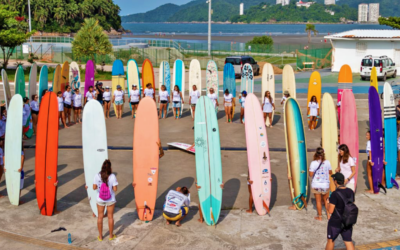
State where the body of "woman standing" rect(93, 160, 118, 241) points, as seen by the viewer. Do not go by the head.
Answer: away from the camera

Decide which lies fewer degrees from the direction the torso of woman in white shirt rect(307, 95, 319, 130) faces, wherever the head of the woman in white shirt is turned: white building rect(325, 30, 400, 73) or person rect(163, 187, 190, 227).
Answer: the person

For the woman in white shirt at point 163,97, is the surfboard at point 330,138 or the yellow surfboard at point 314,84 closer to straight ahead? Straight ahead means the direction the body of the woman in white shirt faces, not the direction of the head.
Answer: the surfboard

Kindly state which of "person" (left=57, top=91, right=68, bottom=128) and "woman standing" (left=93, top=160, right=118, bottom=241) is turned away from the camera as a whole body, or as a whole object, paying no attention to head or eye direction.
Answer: the woman standing

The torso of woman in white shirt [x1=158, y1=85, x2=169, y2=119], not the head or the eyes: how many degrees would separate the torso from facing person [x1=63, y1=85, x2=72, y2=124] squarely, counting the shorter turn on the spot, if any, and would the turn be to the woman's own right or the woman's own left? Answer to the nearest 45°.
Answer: approximately 90° to the woman's own right

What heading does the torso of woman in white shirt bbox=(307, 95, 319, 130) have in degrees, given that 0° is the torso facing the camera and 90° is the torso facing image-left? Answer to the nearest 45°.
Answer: approximately 0°

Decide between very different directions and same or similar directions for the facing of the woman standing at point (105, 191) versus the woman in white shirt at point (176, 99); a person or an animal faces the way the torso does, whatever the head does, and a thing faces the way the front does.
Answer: very different directions

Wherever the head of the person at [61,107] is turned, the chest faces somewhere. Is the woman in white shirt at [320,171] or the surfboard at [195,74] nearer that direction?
the woman in white shirt

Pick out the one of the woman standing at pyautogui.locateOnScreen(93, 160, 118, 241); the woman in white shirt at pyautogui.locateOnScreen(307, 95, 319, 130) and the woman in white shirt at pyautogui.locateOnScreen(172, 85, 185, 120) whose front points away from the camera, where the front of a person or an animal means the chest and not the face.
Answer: the woman standing
